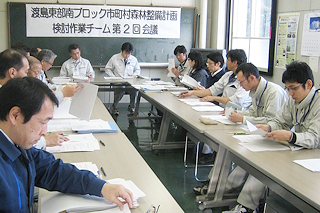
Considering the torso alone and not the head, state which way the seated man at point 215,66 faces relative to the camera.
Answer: to the viewer's left

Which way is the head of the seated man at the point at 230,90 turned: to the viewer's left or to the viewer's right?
to the viewer's left

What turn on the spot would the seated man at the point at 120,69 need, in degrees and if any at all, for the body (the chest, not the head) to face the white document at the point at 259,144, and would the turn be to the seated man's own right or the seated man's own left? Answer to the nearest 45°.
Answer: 0° — they already face it

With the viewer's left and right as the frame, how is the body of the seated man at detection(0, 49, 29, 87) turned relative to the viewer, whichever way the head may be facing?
facing to the right of the viewer

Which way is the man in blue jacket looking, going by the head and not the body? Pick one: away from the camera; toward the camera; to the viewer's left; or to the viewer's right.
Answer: to the viewer's right
